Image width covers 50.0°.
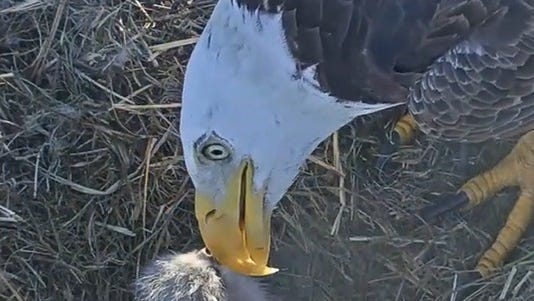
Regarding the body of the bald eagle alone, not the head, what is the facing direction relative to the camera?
to the viewer's left
